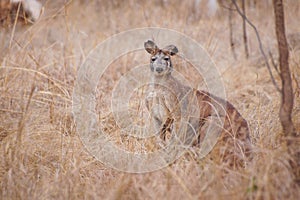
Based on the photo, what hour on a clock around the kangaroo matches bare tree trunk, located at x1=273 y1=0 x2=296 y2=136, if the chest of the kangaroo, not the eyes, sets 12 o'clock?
The bare tree trunk is roughly at 7 o'clock from the kangaroo.

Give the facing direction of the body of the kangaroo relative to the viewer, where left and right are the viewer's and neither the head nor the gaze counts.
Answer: facing the viewer and to the left of the viewer
